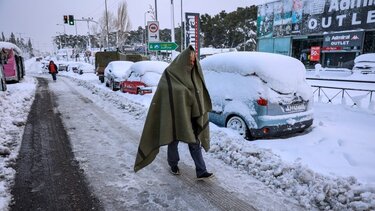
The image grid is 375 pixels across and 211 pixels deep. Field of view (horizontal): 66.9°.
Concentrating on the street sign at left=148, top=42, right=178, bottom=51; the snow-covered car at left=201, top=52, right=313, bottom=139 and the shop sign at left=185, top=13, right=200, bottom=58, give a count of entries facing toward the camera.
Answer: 2

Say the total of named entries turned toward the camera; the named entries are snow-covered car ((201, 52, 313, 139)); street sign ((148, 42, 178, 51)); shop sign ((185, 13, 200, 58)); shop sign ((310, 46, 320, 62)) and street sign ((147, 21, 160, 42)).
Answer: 4

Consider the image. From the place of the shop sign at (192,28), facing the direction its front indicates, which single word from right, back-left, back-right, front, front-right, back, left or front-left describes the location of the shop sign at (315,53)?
back-left

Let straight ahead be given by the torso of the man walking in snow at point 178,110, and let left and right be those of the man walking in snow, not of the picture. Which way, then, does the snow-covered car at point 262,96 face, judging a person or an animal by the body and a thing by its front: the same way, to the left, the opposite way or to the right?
the opposite way

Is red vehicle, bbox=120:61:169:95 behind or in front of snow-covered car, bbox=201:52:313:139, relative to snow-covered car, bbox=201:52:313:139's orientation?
in front

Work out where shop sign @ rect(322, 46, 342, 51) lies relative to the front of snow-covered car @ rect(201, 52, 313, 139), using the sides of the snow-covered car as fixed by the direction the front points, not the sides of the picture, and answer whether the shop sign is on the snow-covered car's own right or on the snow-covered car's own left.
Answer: on the snow-covered car's own right

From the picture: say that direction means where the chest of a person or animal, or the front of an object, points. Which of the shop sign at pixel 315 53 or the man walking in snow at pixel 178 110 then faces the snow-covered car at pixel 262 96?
the shop sign

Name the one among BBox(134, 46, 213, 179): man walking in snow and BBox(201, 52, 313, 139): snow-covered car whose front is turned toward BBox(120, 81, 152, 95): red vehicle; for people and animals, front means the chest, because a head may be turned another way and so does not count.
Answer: the snow-covered car

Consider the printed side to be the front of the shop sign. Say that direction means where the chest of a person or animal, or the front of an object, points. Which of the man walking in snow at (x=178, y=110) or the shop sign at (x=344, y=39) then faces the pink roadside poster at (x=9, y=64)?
the shop sign

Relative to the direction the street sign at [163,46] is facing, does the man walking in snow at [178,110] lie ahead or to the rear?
ahead

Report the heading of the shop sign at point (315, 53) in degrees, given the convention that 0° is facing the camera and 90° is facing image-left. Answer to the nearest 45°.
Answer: approximately 0°
